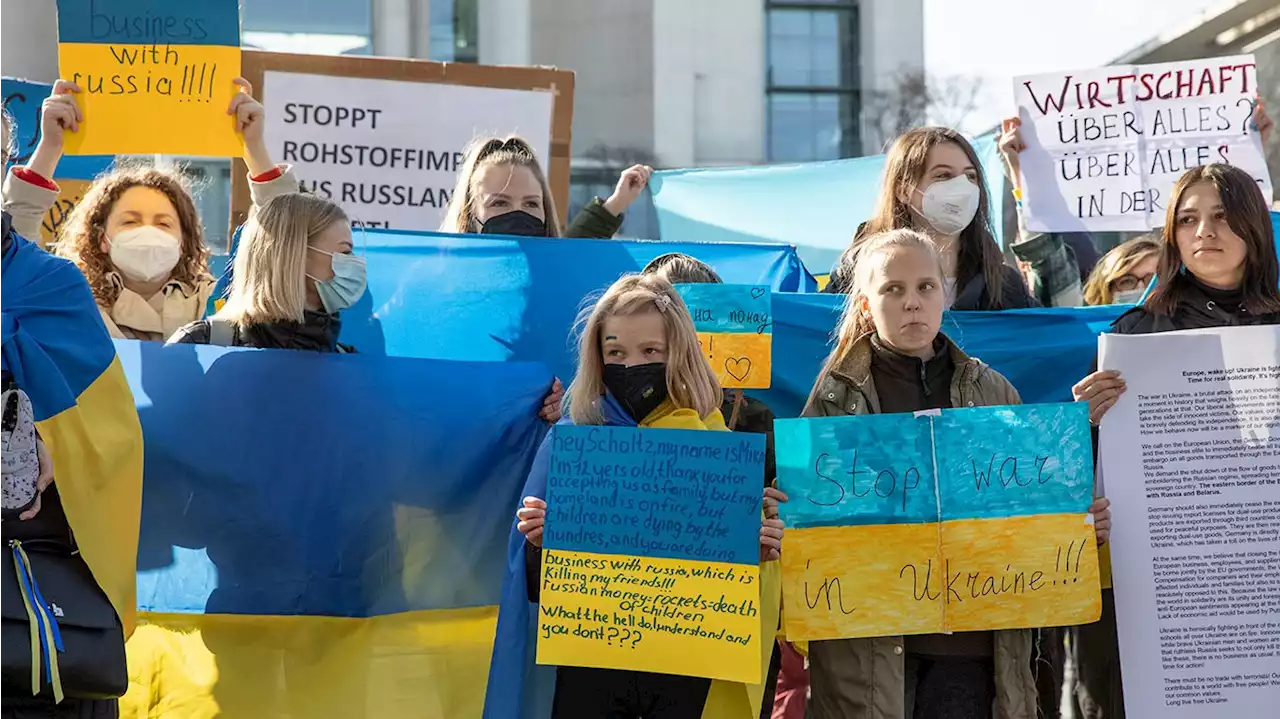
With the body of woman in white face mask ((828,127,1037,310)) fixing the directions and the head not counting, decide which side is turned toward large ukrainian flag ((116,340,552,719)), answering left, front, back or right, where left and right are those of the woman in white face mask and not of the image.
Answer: right

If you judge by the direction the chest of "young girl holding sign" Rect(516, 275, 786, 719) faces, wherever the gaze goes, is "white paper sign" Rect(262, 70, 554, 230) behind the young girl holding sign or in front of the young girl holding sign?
behind

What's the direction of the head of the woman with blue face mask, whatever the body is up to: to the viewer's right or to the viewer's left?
to the viewer's right

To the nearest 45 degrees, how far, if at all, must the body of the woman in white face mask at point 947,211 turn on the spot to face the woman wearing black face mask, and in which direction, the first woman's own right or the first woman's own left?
approximately 135° to the first woman's own right

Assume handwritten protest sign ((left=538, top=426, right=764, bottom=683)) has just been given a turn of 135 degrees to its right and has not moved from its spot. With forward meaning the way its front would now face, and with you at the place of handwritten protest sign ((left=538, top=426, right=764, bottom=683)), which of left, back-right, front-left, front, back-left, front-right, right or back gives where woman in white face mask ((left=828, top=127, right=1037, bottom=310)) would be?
right

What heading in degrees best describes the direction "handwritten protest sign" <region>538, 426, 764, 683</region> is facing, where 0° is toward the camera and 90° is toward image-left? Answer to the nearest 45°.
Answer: approximately 0°
